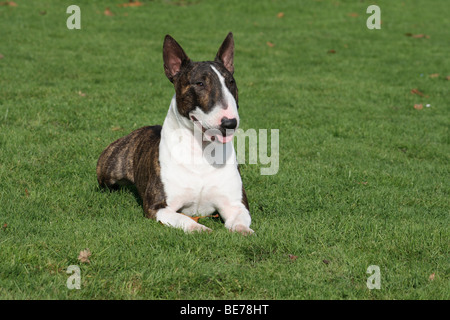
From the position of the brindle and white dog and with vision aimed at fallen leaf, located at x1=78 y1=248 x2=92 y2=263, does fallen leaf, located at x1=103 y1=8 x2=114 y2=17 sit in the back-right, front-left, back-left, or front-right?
back-right

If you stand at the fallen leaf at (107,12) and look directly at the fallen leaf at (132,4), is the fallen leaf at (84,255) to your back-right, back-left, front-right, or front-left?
back-right

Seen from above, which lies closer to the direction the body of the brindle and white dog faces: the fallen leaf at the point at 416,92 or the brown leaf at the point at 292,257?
the brown leaf

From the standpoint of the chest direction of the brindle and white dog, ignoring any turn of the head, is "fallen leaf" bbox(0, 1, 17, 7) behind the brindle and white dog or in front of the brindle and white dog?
behind

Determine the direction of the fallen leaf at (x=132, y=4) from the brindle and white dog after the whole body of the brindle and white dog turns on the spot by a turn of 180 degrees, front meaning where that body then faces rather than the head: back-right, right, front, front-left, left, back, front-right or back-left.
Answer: front-right

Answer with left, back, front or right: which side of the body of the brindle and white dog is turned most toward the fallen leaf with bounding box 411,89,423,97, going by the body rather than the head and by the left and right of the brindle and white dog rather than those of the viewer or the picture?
left

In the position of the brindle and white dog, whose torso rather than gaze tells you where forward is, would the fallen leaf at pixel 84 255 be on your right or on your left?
on your right

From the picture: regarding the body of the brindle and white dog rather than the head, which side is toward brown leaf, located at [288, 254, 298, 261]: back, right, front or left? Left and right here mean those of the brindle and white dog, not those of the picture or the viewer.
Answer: front

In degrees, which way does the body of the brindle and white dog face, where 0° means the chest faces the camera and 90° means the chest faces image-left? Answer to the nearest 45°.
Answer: approximately 315°

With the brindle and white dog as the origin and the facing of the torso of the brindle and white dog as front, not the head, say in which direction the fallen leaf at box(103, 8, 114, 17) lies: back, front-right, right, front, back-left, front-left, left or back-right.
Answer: back-left

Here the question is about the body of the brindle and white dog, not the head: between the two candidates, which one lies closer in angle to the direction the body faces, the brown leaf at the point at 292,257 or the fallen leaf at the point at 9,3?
the brown leaf
